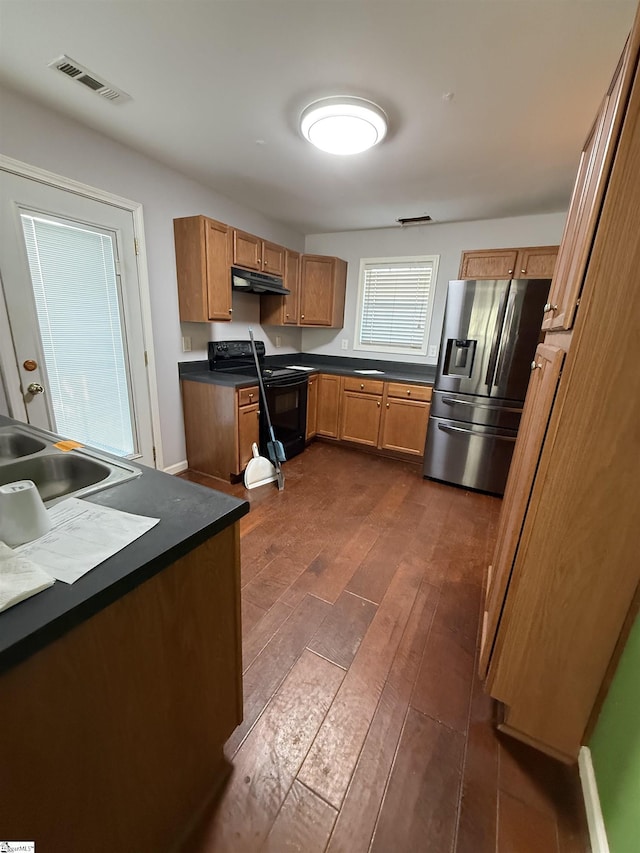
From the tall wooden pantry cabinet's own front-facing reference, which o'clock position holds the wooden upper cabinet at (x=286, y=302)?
The wooden upper cabinet is roughly at 1 o'clock from the tall wooden pantry cabinet.

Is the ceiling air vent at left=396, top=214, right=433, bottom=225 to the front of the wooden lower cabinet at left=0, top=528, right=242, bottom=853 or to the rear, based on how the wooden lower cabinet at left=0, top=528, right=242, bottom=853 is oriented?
to the front

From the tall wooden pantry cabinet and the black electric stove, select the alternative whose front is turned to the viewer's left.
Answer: the tall wooden pantry cabinet

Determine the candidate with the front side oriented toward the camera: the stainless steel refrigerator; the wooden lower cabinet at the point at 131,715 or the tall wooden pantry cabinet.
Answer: the stainless steel refrigerator

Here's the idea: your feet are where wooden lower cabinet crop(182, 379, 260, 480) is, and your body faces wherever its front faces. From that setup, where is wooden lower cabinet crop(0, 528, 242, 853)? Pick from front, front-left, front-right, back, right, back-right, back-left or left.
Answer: front-right

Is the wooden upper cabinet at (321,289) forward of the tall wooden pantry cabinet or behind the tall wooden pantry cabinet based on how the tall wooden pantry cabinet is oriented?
forward

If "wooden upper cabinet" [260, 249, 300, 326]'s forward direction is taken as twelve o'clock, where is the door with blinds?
The door with blinds is roughly at 3 o'clock from the wooden upper cabinet.

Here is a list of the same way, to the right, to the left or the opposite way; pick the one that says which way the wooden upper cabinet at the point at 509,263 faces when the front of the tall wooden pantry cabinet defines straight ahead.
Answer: to the left

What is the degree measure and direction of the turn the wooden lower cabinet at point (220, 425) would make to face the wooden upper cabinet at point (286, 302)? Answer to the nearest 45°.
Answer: approximately 90° to its left

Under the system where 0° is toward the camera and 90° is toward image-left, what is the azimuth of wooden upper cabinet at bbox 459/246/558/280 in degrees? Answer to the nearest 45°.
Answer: approximately 0°

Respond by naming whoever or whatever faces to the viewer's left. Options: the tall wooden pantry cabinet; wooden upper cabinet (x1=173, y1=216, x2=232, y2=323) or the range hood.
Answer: the tall wooden pantry cabinet

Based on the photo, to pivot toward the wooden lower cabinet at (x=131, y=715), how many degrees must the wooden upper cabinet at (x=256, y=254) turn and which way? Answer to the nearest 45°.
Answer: approximately 45° to its right

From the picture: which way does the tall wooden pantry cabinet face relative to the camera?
to the viewer's left

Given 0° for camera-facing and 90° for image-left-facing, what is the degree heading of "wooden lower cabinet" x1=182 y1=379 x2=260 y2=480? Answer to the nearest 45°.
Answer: approximately 315°
